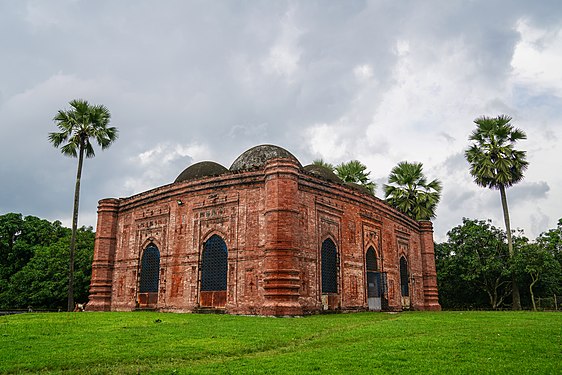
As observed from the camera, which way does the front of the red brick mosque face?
facing the viewer and to the right of the viewer

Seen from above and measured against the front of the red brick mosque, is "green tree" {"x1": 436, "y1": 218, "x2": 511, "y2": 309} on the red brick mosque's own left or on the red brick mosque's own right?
on the red brick mosque's own left

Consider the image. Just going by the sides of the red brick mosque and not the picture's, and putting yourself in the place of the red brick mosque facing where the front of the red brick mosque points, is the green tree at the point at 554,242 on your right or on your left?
on your left

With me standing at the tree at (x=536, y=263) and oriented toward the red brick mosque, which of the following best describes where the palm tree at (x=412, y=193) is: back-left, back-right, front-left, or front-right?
front-right

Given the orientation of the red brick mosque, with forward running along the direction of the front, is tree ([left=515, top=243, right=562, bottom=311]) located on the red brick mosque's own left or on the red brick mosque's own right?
on the red brick mosque's own left

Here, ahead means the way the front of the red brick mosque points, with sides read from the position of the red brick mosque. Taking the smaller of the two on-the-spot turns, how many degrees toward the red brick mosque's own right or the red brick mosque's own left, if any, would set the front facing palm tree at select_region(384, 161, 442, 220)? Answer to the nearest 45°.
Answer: approximately 90° to the red brick mosque's own left

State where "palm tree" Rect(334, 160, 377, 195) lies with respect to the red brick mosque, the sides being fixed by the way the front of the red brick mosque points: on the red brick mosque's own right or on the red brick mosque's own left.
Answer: on the red brick mosque's own left

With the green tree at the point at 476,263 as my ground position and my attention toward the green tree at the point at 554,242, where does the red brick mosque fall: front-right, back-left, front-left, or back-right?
back-right
